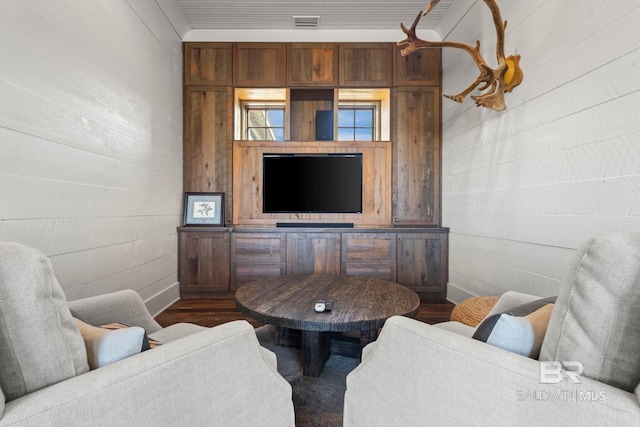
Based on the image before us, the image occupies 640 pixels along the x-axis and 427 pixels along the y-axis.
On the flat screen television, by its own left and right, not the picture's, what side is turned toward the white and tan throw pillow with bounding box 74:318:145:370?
front

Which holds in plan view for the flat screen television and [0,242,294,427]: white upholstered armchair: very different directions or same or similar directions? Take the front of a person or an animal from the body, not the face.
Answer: very different directions

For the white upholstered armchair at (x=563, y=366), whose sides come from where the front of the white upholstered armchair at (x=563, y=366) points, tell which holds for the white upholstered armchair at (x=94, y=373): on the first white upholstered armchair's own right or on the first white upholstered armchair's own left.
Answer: on the first white upholstered armchair's own left

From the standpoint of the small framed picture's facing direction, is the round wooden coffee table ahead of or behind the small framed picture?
ahead

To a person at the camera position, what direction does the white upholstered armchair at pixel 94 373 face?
facing away from the viewer and to the right of the viewer

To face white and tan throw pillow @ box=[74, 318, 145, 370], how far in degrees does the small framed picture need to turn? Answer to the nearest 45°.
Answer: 0° — it already faces it

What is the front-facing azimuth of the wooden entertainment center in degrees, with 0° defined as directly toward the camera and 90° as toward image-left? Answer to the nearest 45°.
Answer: approximately 0°

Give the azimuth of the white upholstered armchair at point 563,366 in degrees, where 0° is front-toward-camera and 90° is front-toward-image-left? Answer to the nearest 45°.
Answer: approximately 135°

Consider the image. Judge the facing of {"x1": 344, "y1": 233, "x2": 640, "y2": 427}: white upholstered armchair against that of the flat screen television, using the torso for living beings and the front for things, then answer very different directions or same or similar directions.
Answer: very different directions

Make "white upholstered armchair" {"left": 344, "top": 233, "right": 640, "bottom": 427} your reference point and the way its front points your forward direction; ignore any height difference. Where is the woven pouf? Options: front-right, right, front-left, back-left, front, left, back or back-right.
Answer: front-right

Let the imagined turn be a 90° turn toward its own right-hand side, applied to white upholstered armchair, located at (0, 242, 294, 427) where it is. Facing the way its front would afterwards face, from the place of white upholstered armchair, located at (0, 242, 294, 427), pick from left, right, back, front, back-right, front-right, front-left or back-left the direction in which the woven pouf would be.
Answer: front-left
